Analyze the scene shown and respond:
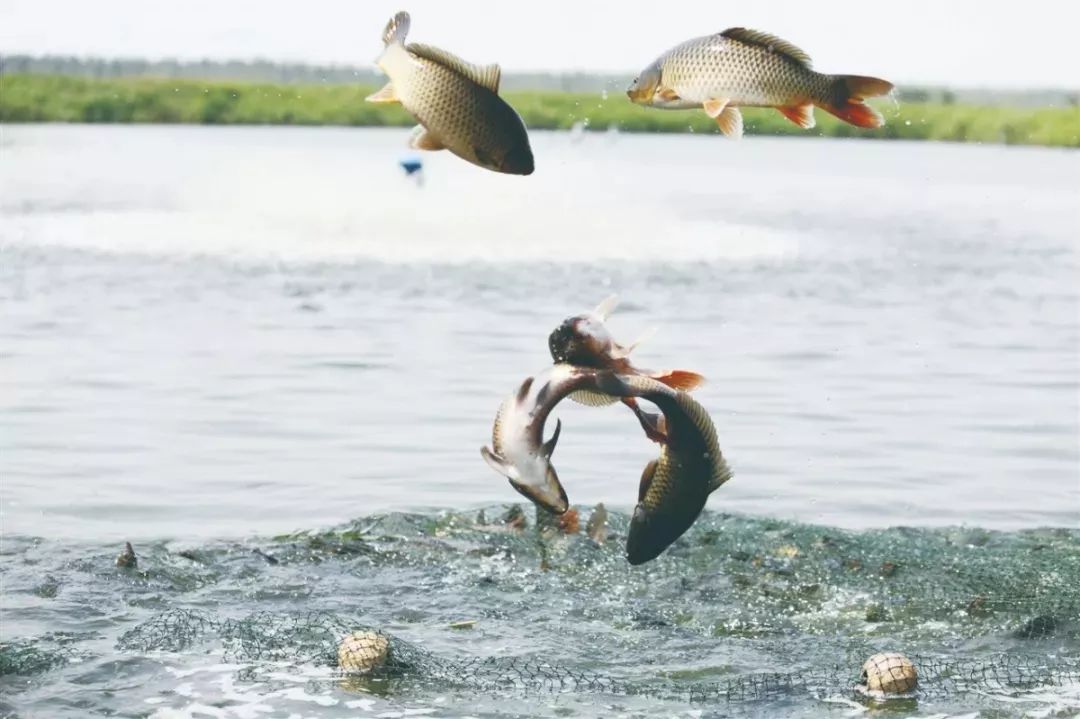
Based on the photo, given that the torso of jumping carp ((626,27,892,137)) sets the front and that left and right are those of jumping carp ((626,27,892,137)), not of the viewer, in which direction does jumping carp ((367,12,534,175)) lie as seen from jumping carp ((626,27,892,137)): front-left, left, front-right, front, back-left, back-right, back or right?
front-left

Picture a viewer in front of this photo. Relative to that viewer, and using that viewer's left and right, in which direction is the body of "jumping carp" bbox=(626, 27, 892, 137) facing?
facing to the left of the viewer
